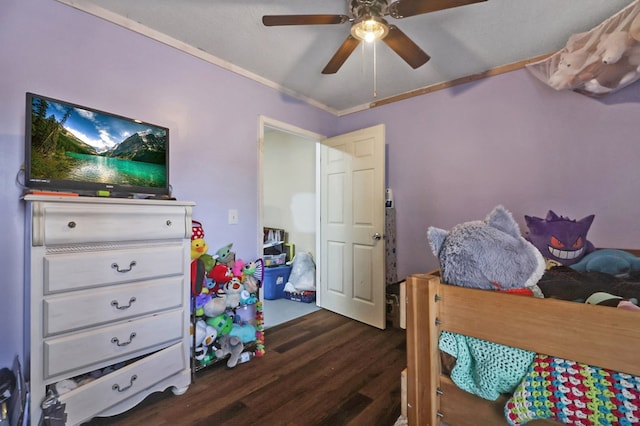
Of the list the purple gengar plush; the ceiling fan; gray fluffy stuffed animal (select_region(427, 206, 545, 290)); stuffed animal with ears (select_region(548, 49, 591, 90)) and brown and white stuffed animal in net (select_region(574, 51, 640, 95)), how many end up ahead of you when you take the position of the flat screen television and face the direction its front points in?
5

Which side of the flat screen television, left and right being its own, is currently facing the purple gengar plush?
front

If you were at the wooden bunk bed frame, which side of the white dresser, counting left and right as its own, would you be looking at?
front

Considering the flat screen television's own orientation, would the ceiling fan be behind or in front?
in front

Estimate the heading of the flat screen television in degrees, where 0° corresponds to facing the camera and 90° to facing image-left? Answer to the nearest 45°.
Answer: approximately 315°
